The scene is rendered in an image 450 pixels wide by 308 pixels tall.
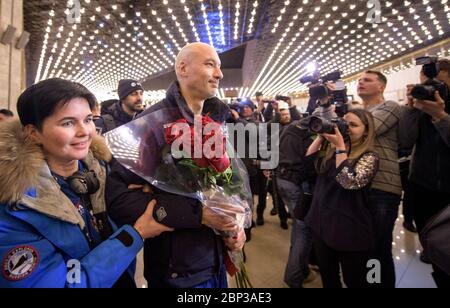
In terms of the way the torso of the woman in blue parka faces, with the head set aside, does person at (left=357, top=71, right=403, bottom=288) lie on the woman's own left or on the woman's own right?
on the woman's own left

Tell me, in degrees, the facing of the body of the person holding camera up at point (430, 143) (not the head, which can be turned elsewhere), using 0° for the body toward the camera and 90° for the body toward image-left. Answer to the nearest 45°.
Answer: approximately 45°

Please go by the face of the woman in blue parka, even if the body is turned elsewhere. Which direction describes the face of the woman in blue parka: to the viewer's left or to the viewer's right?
to the viewer's right

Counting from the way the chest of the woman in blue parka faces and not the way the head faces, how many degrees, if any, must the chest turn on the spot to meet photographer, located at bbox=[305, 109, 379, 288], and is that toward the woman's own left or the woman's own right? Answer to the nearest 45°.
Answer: approximately 45° to the woman's own left

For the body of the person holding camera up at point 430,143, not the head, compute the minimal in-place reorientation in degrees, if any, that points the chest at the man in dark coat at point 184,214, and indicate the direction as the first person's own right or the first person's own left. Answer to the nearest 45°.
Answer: approximately 45° to the first person's own left

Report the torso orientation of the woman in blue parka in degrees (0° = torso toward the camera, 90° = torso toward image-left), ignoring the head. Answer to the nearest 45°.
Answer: approximately 315°

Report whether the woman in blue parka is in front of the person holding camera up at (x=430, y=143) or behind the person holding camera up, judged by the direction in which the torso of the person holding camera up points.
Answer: in front
